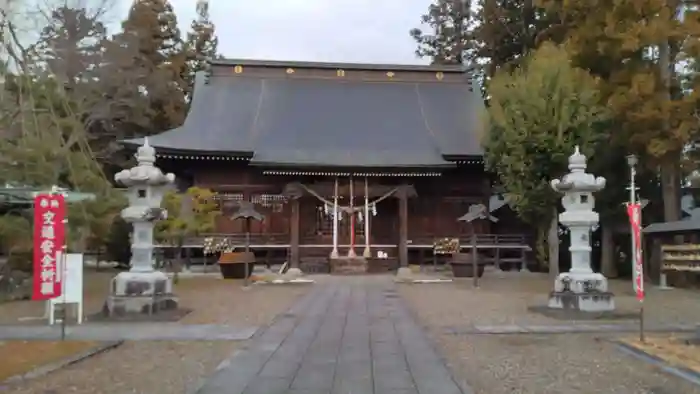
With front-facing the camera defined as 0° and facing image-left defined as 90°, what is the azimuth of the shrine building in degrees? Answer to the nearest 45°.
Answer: approximately 0°

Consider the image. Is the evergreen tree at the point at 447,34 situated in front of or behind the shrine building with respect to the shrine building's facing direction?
behind

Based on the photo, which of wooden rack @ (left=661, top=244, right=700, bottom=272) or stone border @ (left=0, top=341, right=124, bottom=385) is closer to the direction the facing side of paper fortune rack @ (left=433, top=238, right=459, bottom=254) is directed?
the stone border

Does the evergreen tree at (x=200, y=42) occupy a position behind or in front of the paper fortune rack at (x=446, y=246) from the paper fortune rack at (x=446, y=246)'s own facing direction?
behind

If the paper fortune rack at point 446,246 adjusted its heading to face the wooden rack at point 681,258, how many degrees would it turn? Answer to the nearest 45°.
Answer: approximately 45° to its left

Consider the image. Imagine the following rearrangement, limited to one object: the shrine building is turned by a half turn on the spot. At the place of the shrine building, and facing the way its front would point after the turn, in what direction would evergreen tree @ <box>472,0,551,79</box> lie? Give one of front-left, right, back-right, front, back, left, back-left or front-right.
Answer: front-right

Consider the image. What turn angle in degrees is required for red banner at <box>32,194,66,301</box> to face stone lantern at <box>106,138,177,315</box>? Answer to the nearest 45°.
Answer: approximately 135° to its left

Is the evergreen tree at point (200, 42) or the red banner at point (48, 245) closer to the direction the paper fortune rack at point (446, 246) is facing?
the red banner

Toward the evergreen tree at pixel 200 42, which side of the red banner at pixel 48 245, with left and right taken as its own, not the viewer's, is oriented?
back
